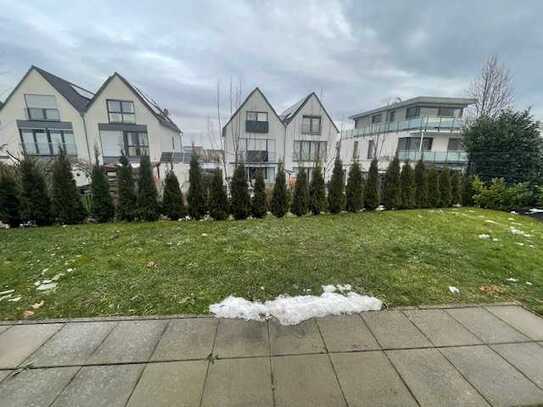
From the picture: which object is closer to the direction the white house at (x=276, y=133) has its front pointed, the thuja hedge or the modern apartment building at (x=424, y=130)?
the thuja hedge

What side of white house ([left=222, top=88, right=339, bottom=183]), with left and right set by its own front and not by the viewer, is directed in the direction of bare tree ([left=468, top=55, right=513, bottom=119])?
left

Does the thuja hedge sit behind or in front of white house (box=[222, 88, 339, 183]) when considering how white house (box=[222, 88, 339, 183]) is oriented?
in front

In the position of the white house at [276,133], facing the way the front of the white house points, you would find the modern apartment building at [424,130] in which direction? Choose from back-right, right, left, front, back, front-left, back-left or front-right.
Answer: left

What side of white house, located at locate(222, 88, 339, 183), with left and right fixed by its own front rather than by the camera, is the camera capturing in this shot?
front

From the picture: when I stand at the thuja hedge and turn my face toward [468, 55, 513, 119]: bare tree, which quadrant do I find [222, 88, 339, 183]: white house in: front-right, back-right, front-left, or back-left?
front-left

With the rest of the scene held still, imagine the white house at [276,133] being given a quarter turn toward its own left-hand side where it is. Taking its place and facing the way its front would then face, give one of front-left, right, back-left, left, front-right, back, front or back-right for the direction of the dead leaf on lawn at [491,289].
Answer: right

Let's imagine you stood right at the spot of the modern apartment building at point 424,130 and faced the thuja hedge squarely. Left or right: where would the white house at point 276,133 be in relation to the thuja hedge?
right

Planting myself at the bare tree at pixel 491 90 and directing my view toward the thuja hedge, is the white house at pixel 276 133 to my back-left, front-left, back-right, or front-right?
front-right
